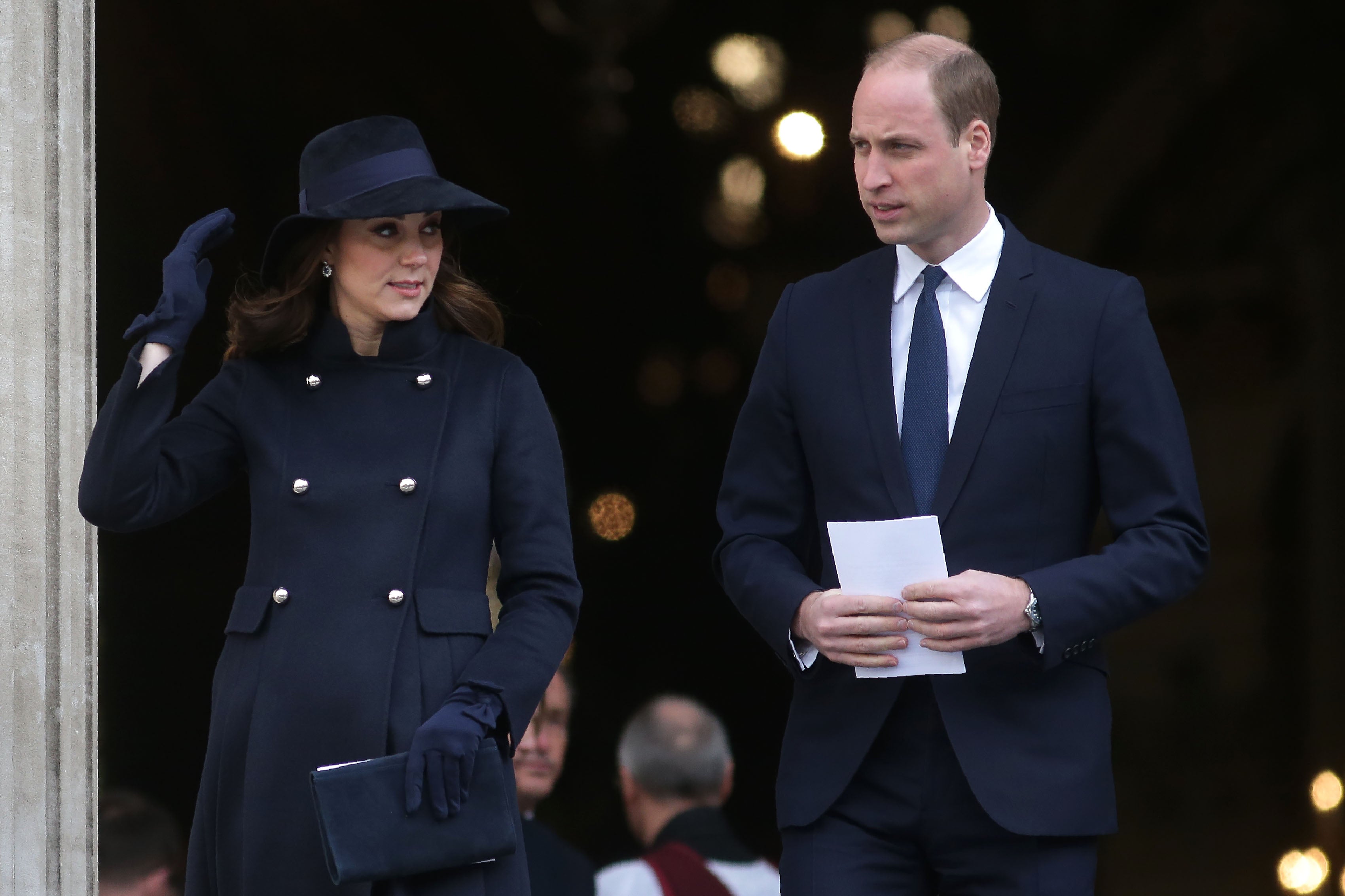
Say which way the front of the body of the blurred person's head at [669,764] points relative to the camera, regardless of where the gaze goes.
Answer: away from the camera

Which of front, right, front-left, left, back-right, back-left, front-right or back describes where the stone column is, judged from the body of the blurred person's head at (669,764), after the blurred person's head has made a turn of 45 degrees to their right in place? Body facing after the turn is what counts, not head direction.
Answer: back

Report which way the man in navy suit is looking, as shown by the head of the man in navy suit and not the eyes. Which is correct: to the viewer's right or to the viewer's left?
to the viewer's left

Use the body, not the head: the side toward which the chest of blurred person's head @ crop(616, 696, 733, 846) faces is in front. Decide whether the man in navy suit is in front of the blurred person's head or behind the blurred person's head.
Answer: behind
